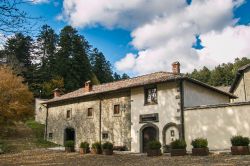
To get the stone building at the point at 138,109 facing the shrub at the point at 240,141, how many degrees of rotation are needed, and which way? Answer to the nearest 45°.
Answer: approximately 90° to its left

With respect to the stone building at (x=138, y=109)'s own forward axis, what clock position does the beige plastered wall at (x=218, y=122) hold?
the beige plastered wall at (x=218, y=122) is roughly at 9 o'clock from the stone building at (x=138, y=109).

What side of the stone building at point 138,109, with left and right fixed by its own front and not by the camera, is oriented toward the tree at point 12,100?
right

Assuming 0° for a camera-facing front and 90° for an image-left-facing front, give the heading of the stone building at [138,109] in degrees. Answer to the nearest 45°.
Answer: approximately 45°
